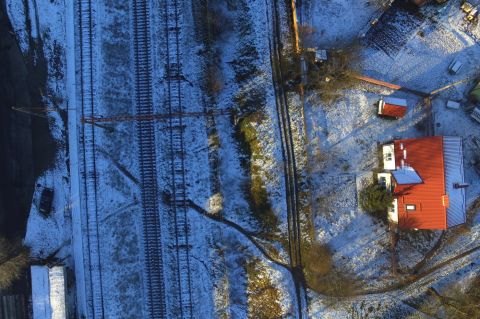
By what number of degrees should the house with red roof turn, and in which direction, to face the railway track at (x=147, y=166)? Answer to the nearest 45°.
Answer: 0° — it already faces it

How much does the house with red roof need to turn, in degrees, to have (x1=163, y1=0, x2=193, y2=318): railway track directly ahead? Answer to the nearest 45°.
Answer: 0° — it already faces it

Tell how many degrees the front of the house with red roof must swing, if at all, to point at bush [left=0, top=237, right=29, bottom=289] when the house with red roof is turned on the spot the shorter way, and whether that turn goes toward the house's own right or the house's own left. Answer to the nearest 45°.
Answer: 0° — it already faces it

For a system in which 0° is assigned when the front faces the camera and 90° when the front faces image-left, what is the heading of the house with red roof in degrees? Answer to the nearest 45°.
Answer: approximately 90°
